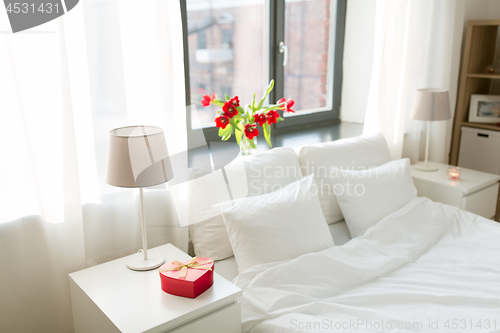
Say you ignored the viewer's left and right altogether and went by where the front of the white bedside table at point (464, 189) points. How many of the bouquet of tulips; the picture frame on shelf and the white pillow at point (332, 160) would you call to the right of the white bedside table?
2

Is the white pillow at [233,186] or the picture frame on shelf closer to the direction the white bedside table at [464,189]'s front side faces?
the white pillow

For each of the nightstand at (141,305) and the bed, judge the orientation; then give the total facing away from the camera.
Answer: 0

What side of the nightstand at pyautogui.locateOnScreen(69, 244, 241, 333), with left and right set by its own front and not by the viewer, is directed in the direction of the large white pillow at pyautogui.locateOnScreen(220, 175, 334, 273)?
left

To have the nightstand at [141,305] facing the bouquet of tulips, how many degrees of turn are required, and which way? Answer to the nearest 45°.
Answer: approximately 90° to its left

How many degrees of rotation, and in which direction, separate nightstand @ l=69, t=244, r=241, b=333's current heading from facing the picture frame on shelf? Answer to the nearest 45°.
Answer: approximately 90° to its left

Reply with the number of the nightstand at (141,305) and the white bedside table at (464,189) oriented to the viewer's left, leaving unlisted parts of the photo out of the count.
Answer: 0

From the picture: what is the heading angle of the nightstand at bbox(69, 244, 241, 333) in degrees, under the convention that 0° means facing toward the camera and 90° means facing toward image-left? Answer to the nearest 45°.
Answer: approximately 315°

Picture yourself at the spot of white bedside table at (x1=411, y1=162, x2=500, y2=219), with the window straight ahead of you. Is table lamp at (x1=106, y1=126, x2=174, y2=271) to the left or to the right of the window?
left

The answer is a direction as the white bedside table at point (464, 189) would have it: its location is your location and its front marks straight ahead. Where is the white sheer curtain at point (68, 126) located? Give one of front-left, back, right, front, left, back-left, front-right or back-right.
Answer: right

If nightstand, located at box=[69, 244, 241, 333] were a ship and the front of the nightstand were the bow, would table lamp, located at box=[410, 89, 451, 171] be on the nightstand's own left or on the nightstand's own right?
on the nightstand's own left

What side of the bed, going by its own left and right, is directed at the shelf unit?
left

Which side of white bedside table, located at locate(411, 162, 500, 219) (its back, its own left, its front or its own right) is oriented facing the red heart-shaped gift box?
right

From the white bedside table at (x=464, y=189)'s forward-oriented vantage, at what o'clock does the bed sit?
The bed is roughly at 2 o'clock from the white bedside table.
